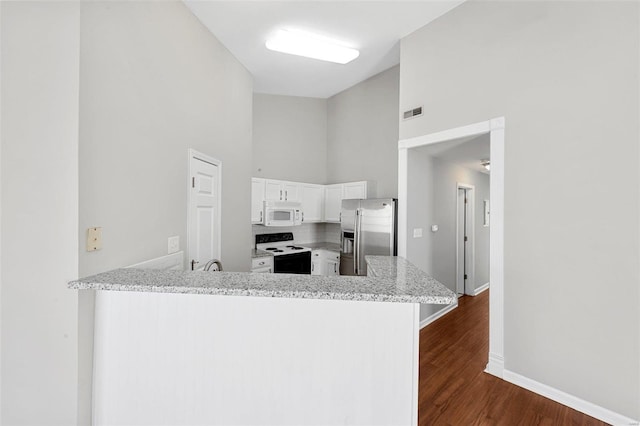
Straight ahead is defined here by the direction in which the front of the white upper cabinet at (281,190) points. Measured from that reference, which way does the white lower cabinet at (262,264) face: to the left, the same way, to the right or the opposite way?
the same way

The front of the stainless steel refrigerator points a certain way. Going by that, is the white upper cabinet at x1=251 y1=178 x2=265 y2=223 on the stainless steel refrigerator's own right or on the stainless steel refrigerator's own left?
on the stainless steel refrigerator's own right

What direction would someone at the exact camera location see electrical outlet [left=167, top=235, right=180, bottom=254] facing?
facing the viewer and to the right of the viewer

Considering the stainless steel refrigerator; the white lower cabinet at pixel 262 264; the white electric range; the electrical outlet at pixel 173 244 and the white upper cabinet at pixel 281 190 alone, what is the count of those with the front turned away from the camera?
0

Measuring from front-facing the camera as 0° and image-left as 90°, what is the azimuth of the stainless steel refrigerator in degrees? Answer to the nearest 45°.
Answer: approximately 45°

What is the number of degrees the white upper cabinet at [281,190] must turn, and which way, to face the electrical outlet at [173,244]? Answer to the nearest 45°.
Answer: approximately 45° to its right

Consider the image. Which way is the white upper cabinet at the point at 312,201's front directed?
toward the camera

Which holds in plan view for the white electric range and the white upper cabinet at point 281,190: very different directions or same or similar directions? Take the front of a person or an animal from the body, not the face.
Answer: same or similar directions

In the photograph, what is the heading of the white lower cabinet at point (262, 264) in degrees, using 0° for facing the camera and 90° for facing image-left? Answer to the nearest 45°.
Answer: approximately 315°

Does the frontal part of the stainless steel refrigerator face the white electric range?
no

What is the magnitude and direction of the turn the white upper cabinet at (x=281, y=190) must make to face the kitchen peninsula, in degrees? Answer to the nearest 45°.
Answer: approximately 45° to its right

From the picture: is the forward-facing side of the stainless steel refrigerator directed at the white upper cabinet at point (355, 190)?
no

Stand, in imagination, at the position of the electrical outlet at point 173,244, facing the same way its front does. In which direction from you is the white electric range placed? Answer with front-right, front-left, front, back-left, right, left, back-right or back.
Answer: left

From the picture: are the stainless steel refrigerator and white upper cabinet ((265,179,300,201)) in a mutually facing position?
no
